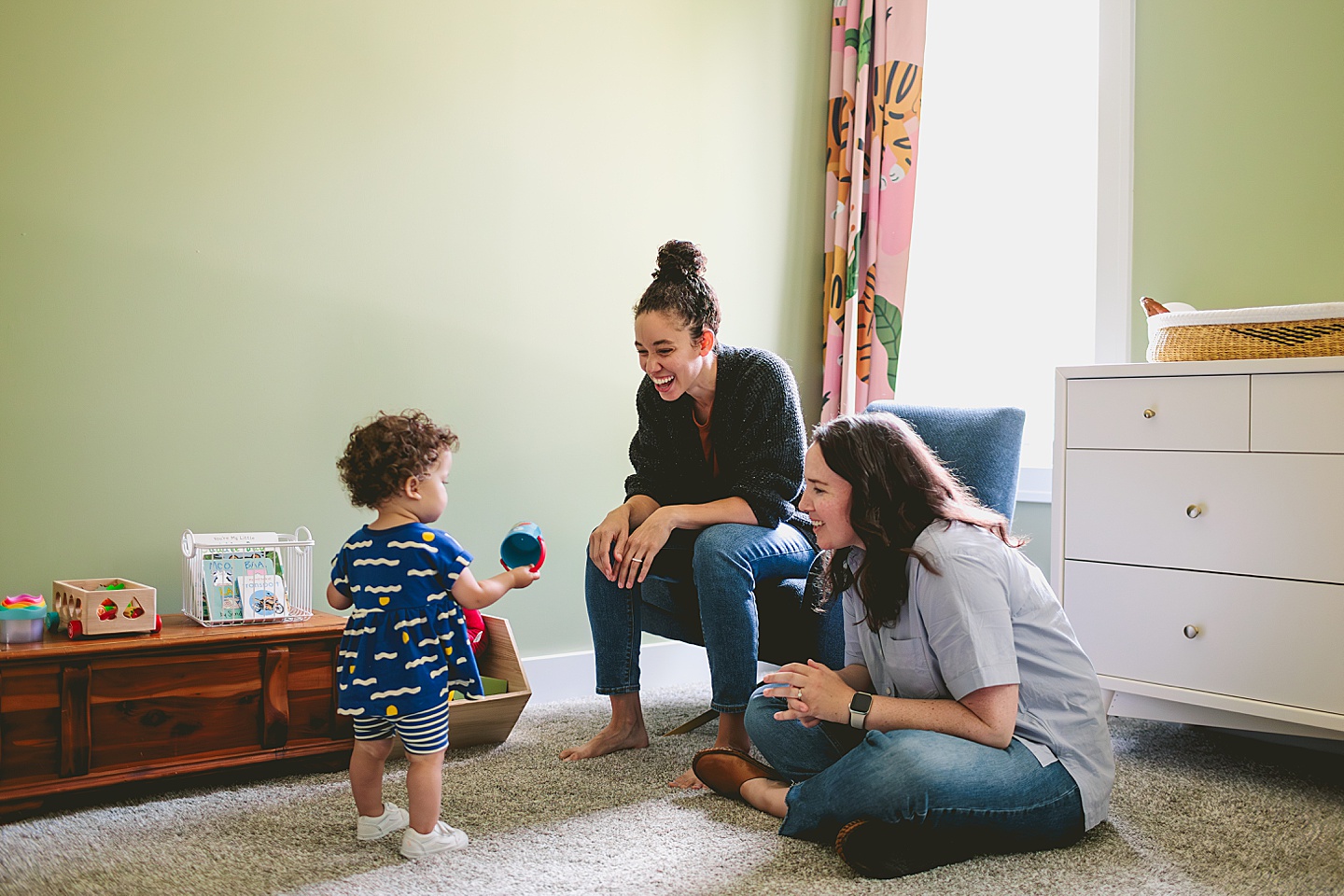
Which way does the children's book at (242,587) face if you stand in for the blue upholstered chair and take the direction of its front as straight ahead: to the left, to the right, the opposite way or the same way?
to the left

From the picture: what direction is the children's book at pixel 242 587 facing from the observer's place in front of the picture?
facing the viewer

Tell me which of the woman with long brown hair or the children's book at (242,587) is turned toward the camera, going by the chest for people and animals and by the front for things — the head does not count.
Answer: the children's book

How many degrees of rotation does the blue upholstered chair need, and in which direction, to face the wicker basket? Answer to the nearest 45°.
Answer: approximately 135° to its left

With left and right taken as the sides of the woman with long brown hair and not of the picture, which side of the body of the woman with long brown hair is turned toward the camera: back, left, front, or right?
left

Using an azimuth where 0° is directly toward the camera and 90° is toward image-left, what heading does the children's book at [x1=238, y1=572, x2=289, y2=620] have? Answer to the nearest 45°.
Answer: approximately 0°

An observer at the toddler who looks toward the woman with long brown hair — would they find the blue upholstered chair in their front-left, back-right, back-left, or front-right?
front-left

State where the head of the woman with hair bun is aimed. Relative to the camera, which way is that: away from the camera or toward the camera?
toward the camera

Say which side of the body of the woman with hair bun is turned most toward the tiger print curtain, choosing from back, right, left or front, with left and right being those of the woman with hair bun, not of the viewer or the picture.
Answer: back

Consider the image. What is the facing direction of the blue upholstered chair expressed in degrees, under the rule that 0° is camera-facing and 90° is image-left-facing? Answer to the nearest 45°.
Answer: approximately 45°

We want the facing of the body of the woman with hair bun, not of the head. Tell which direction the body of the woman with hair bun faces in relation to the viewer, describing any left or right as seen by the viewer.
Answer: facing the viewer and to the left of the viewer

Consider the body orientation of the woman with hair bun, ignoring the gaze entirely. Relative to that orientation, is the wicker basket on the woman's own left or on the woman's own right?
on the woman's own left

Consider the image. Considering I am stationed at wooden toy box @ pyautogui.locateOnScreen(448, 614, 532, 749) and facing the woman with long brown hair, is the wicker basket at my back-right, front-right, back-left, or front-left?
front-left

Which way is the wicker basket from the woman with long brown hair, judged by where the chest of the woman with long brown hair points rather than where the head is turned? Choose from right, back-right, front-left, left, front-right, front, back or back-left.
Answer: back-right

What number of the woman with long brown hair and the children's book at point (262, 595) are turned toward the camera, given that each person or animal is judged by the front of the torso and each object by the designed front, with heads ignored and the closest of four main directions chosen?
1

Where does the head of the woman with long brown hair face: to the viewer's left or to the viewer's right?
to the viewer's left
